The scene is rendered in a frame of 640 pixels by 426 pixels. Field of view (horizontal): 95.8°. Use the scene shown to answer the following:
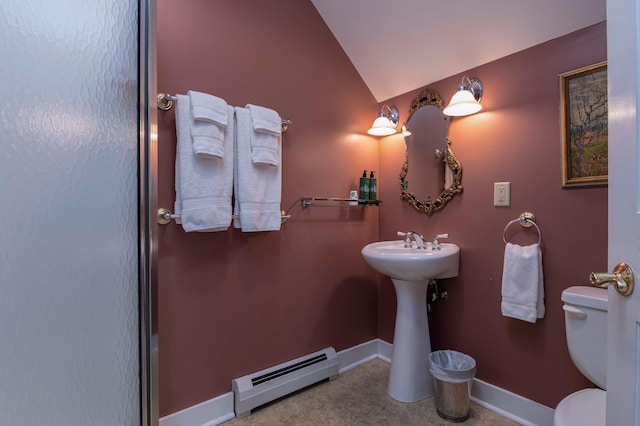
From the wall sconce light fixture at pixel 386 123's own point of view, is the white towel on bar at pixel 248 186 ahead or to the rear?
ahead

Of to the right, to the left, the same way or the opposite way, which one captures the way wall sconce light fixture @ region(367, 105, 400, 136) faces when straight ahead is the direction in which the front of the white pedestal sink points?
the same way

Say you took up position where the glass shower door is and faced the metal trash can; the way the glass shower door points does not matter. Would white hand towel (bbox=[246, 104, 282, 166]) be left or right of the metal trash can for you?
left

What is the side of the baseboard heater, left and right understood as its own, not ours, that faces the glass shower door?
right

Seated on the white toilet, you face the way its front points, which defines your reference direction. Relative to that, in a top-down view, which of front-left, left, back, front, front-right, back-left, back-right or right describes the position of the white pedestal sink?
front-right

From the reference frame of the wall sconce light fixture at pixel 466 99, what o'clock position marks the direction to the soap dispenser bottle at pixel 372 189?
The soap dispenser bottle is roughly at 2 o'clock from the wall sconce light fixture.

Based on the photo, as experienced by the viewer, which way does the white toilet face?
facing the viewer and to the left of the viewer

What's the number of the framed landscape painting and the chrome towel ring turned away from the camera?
0

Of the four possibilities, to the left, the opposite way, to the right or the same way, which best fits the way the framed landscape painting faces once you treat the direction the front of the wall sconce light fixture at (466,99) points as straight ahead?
the same way

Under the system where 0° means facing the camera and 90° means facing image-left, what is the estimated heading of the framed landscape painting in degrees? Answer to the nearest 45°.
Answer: approximately 45°

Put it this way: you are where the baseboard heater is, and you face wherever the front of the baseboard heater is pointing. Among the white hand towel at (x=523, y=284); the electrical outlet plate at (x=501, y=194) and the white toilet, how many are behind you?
0

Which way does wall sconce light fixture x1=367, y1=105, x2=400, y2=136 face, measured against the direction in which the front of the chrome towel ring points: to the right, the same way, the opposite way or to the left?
the same way

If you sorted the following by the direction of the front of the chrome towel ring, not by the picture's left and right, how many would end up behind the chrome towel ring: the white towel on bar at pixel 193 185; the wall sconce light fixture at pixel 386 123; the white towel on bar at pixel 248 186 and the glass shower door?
0

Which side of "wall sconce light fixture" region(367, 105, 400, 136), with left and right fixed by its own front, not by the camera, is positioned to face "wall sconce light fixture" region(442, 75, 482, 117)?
left
